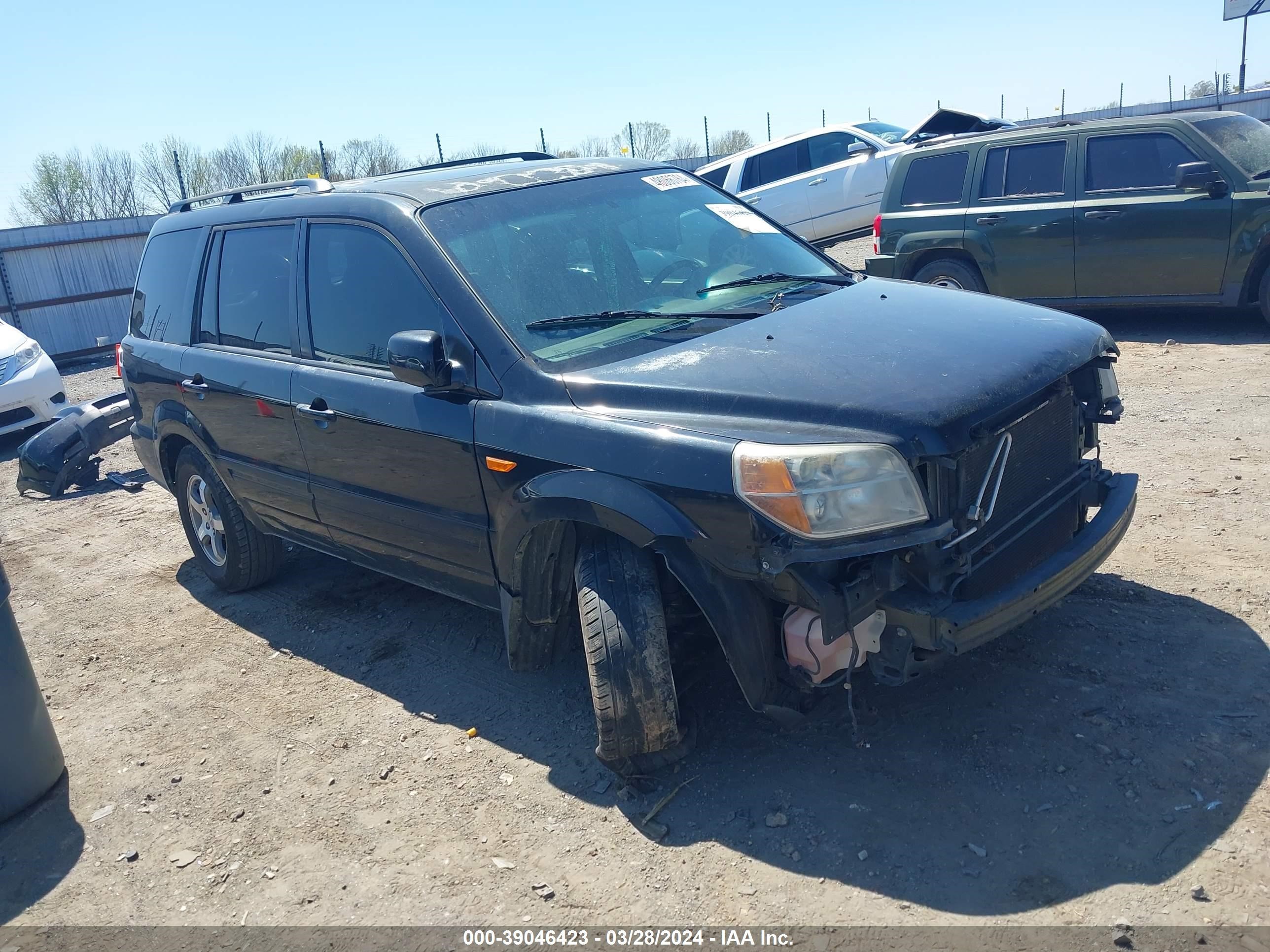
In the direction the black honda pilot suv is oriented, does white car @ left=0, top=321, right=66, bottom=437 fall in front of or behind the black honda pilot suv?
behind

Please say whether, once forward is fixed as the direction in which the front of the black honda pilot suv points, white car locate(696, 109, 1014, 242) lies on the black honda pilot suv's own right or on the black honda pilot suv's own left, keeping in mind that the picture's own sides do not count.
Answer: on the black honda pilot suv's own left

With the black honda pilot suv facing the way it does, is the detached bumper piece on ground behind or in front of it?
behind

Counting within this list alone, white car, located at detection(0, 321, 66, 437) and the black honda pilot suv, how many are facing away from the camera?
0

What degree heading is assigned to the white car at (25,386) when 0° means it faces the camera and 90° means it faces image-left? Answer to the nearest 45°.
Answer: approximately 315°

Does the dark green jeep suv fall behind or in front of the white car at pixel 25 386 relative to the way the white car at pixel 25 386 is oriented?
in front

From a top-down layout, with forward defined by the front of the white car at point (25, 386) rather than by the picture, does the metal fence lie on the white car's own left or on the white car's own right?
on the white car's own left

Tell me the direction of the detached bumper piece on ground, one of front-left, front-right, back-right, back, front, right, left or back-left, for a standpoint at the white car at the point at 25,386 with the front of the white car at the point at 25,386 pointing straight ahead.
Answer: front-right

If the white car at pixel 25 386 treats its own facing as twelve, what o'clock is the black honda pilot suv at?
The black honda pilot suv is roughly at 1 o'clock from the white car.
